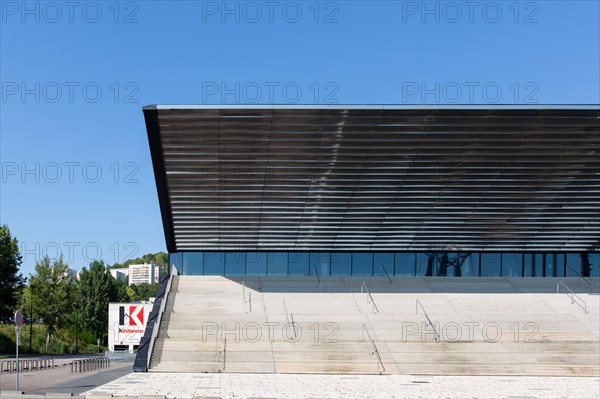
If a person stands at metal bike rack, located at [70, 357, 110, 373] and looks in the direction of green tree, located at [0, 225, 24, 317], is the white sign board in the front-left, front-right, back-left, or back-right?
front-right

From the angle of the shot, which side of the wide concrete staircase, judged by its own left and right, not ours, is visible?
front

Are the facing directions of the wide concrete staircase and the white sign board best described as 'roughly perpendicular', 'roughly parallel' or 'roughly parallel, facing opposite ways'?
roughly parallel

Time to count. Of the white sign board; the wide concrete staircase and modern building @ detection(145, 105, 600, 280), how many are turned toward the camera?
3

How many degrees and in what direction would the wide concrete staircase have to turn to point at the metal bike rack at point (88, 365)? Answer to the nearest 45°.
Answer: approximately 90° to its right

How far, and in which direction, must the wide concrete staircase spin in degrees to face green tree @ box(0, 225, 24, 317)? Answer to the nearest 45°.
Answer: approximately 135° to its right

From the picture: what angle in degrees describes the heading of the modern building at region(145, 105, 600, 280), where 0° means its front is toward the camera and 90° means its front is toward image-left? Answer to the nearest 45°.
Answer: approximately 0°

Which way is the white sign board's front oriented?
toward the camera

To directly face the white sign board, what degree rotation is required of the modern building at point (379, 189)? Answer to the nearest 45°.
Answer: approximately 135° to its right

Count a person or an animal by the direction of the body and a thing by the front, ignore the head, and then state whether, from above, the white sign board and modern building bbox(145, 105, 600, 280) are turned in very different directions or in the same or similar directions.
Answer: same or similar directions

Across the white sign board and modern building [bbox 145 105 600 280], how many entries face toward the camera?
2

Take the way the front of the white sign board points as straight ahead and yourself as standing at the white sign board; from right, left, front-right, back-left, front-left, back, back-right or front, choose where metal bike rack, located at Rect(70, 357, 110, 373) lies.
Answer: front

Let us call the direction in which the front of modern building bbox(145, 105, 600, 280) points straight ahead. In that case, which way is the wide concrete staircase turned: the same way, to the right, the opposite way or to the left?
the same way
